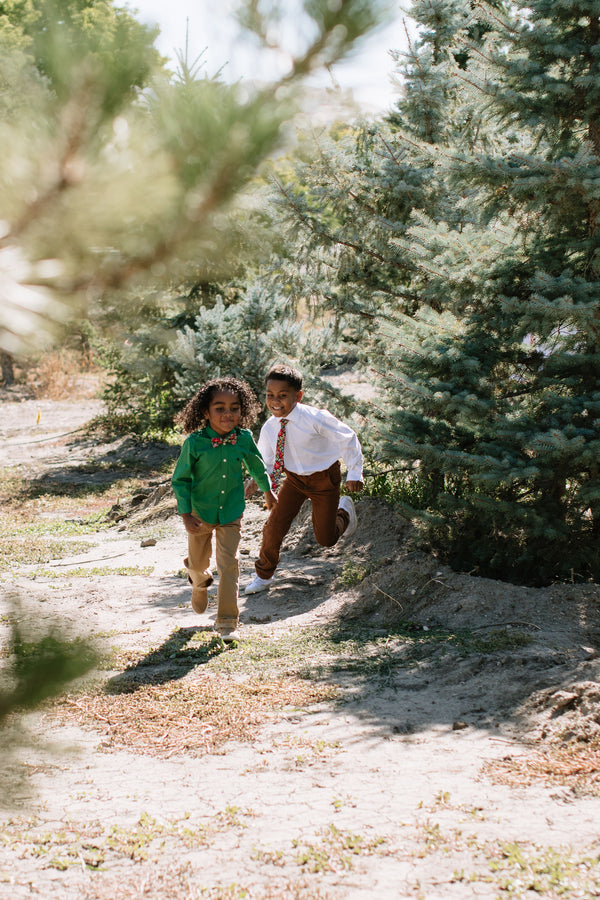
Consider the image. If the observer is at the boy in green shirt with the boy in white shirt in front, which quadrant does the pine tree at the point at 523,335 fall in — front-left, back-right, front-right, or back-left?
front-right

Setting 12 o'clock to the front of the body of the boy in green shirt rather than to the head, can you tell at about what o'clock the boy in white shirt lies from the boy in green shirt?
The boy in white shirt is roughly at 7 o'clock from the boy in green shirt.

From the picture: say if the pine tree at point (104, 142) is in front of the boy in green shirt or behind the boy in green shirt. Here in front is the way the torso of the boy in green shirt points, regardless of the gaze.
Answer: in front

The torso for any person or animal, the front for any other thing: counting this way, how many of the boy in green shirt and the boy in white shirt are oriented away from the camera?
0

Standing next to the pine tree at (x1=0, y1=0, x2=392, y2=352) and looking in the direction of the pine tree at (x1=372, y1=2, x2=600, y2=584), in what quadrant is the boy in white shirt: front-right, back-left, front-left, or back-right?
front-left

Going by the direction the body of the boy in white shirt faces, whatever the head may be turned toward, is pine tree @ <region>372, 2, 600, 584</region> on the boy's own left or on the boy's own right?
on the boy's own left

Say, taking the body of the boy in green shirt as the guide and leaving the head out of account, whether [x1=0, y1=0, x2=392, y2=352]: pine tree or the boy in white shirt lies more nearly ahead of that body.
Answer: the pine tree

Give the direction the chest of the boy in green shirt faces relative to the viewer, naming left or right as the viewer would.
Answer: facing the viewer

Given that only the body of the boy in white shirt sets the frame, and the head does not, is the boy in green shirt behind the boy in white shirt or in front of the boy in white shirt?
in front

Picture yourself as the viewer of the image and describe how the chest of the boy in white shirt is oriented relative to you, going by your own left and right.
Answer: facing the viewer and to the left of the viewer

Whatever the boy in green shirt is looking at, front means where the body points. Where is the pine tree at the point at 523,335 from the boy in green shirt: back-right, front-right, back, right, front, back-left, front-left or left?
left

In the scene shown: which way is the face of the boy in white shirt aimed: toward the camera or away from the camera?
toward the camera
